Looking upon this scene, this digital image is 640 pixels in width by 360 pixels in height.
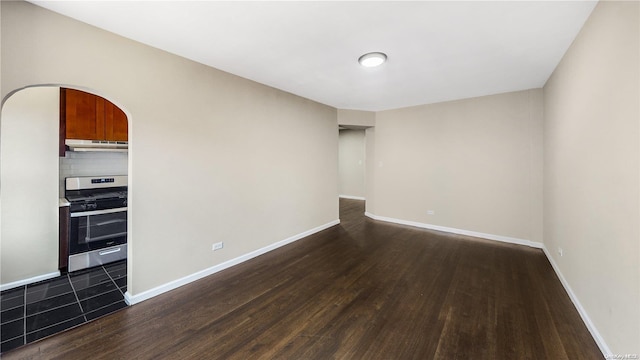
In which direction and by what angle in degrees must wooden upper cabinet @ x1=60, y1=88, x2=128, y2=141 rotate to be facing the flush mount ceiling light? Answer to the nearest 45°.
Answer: approximately 45° to its left

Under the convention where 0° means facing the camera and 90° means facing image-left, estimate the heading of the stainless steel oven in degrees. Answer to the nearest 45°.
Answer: approximately 0°

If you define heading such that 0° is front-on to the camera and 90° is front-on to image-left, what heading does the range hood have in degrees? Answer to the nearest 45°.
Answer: approximately 0°

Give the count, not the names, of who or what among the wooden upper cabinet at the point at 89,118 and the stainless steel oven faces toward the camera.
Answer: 2
